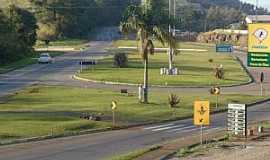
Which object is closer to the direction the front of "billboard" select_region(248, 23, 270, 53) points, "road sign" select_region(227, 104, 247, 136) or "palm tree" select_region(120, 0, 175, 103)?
the road sign

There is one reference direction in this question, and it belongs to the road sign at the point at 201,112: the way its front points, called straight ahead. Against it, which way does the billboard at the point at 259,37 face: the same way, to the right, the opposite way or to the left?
the same way

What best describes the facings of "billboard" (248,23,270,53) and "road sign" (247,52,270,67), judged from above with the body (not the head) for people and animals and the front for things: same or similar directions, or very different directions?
same or similar directions

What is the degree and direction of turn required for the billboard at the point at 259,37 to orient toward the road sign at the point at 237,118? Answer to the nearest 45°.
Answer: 0° — it already faces it

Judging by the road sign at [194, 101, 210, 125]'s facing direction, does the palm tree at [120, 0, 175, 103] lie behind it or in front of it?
behind

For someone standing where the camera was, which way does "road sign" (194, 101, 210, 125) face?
facing the viewer

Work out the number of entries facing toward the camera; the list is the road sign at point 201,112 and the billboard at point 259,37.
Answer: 2

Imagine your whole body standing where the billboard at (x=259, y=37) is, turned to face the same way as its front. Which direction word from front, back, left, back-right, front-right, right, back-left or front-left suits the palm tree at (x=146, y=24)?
back-right

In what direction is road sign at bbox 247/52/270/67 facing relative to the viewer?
toward the camera

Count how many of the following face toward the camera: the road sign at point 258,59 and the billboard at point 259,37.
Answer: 2

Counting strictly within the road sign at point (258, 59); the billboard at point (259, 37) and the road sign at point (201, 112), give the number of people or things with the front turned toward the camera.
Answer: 3

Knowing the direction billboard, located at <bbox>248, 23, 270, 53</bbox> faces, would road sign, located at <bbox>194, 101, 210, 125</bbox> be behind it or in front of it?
in front

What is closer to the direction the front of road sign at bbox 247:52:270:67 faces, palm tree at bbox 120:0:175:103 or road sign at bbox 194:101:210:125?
the road sign

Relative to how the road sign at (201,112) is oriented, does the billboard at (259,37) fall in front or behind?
behind

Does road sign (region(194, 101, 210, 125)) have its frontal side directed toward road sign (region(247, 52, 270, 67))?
no
